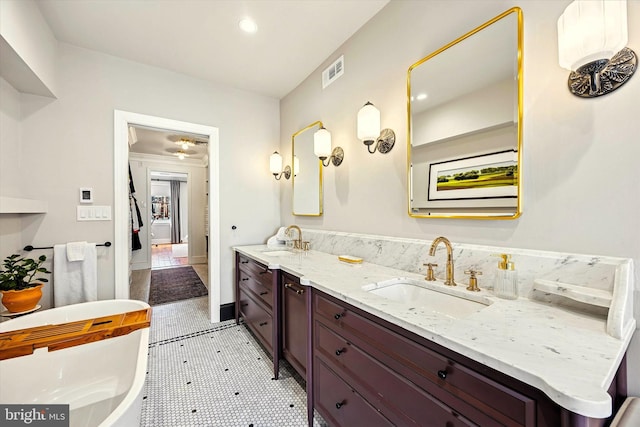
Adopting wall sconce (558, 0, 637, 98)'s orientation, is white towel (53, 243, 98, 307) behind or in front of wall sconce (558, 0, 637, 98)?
in front

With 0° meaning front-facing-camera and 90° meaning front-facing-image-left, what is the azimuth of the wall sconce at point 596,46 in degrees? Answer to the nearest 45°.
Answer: approximately 45°

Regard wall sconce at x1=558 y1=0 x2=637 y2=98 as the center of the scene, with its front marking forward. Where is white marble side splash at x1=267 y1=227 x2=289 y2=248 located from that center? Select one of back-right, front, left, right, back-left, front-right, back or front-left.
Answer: front-right

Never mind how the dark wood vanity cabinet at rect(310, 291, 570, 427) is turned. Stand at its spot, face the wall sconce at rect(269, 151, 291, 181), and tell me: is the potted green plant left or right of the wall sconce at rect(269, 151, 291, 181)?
left

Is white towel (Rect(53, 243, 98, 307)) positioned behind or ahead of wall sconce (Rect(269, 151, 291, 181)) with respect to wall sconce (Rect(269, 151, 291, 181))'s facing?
ahead

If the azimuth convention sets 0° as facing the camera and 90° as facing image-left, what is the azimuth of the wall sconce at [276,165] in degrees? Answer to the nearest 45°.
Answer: approximately 45°

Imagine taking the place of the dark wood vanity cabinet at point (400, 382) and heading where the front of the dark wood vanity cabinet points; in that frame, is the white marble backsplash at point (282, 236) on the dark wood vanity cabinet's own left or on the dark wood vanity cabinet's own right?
on the dark wood vanity cabinet's own right
